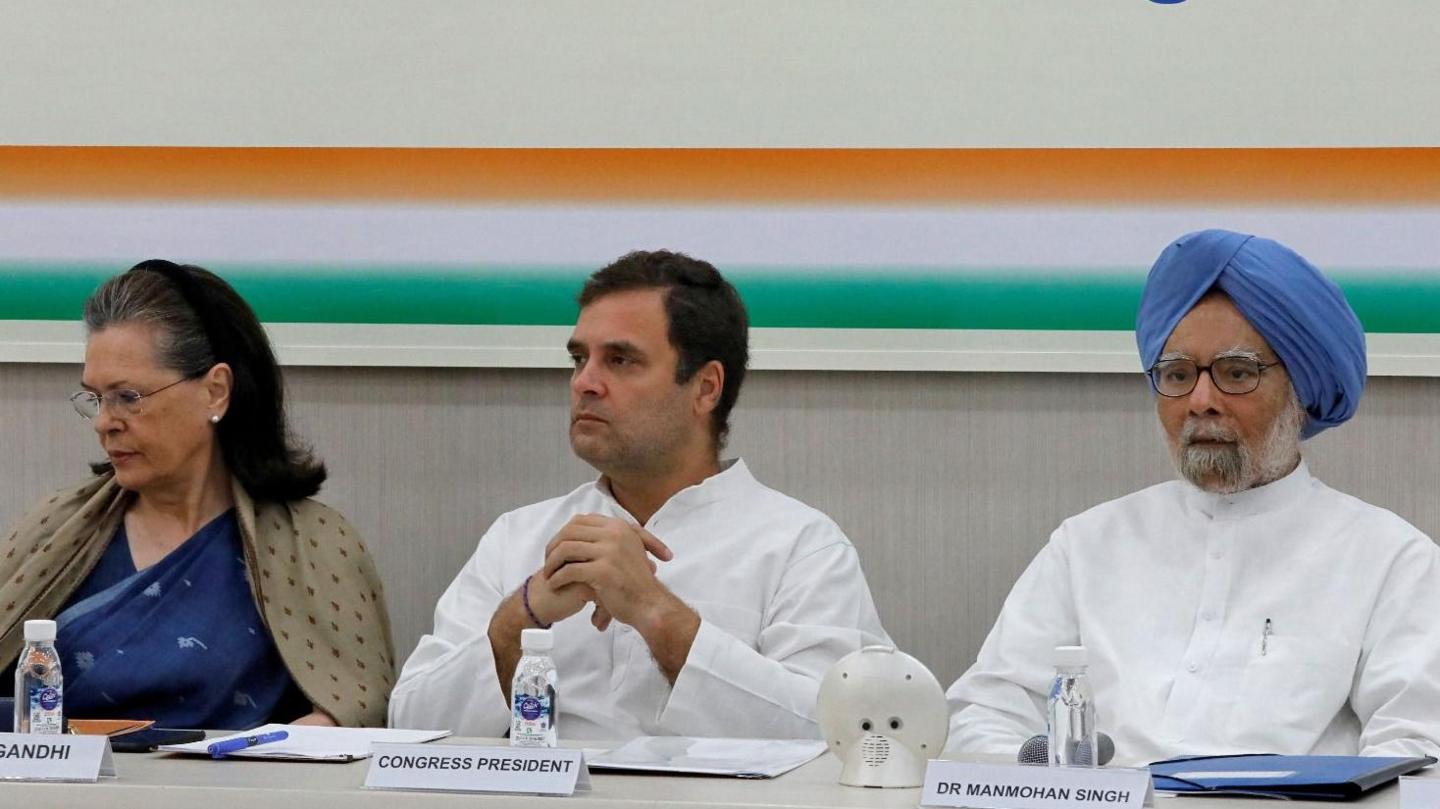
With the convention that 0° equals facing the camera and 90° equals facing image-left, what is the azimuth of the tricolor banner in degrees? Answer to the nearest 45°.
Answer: approximately 0°

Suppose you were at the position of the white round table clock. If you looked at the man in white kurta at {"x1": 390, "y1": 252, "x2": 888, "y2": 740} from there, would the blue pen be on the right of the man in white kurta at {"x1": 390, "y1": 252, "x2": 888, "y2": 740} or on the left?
left

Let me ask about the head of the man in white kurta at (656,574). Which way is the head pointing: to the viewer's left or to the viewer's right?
to the viewer's left
